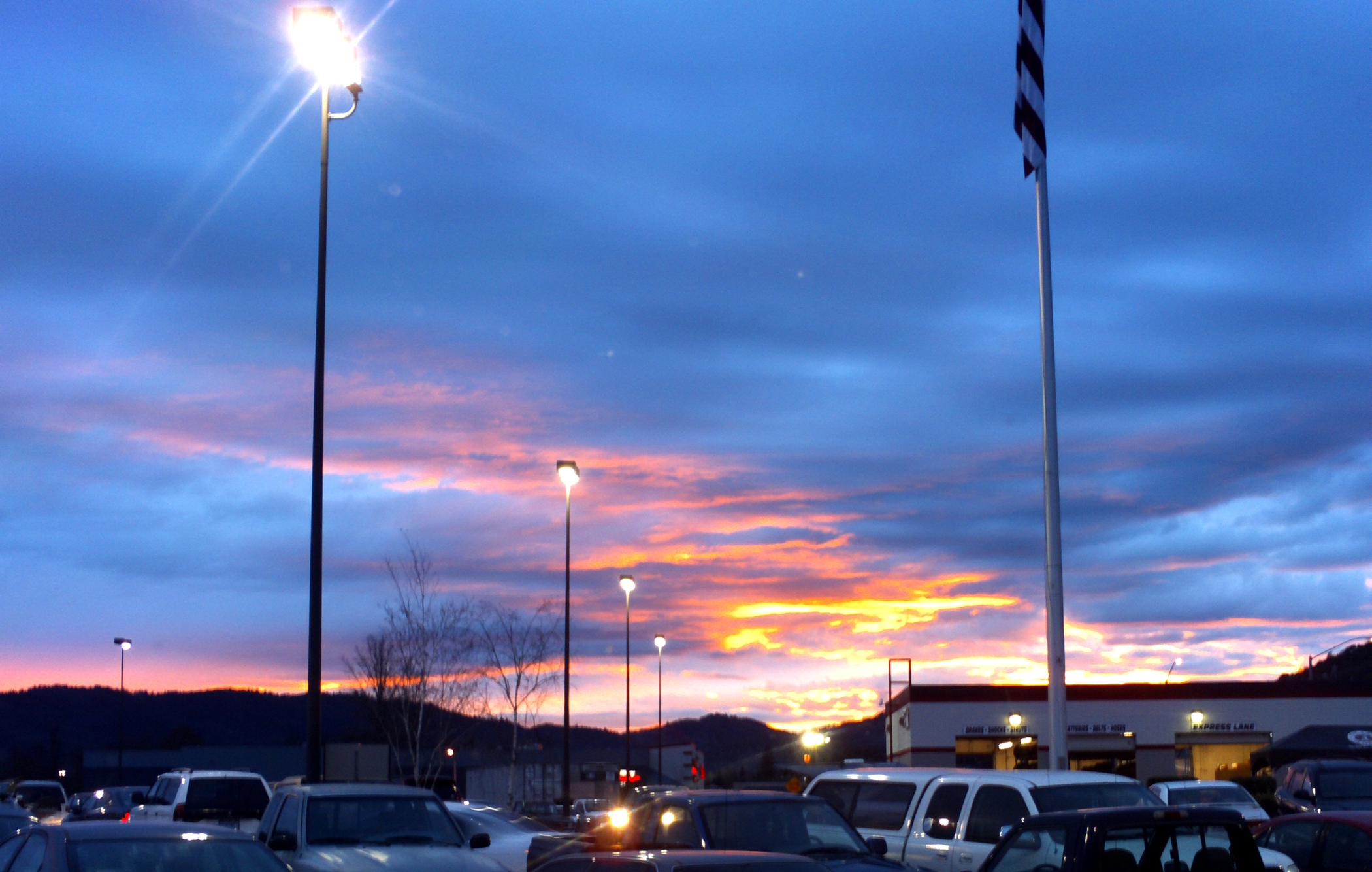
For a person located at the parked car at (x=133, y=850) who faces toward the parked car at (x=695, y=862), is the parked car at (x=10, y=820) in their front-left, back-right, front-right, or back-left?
back-left

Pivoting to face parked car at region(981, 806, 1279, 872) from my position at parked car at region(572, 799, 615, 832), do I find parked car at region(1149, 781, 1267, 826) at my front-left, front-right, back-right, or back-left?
front-left

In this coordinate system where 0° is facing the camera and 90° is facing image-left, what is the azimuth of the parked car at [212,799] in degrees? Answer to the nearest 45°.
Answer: approximately 135°

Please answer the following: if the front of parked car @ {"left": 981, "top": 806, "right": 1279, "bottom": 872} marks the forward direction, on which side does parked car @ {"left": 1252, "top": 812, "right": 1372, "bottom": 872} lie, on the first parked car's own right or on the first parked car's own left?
on the first parked car's own right

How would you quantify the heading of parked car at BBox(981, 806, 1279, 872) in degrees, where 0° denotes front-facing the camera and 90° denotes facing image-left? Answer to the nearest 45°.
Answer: approximately 135°

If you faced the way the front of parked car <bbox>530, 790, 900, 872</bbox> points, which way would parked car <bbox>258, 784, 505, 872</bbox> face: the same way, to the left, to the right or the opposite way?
the same way

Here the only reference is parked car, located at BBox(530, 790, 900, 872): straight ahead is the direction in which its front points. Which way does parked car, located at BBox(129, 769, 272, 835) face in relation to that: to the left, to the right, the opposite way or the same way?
the opposite way
